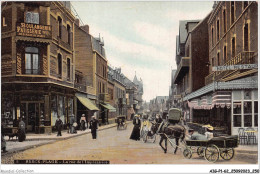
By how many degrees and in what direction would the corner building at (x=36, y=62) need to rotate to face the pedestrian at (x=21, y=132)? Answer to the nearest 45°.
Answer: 0° — it already faces them

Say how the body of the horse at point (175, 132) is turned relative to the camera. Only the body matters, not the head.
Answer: to the viewer's left

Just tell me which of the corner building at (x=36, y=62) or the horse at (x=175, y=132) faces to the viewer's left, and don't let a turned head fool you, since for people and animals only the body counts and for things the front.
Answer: the horse

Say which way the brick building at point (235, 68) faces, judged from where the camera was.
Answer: facing the viewer and to the left of the viewer

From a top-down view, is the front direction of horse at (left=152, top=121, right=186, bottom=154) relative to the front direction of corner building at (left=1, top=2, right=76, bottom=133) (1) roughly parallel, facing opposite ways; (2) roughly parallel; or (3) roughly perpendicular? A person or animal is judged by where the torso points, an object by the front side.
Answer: roughly perpendicular

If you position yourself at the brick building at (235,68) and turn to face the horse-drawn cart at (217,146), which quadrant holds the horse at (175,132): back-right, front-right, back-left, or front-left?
front-right

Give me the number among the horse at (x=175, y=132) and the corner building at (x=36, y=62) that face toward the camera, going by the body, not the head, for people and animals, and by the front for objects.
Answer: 1

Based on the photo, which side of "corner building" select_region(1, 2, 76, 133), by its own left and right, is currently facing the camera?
front

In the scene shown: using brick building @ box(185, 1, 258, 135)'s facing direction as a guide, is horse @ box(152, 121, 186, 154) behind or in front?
in front

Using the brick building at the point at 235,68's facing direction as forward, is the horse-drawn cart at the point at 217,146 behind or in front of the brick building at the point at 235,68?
in front
